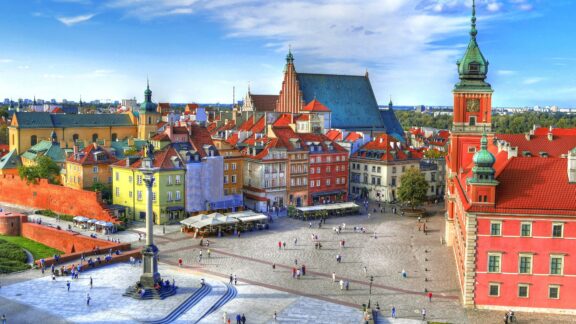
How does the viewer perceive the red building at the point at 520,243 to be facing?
facing to the left of the viewer
